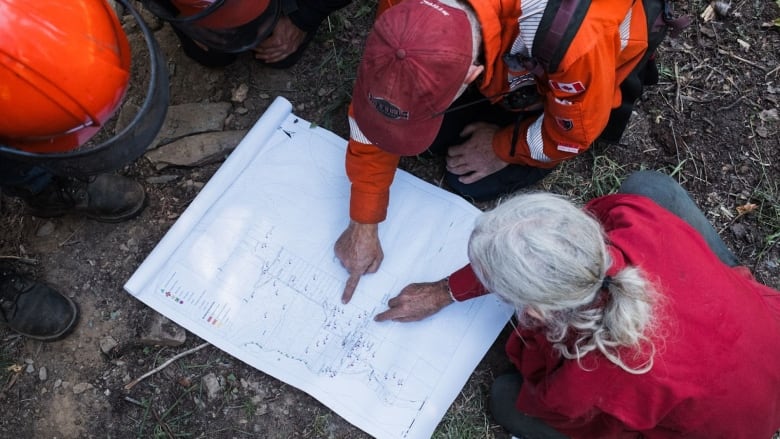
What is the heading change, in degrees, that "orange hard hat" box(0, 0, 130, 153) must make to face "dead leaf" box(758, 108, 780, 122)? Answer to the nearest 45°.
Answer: approximately 45° to its left

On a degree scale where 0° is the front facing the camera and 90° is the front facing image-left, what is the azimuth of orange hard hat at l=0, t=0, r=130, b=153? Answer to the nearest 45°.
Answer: approximately 315°

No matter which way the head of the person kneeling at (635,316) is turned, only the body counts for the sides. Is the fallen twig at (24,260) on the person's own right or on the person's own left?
on the person's own left

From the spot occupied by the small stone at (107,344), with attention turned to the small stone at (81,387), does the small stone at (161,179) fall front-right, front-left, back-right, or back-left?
back-right

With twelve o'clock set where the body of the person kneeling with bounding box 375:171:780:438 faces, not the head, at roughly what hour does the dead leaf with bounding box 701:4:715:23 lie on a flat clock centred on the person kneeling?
The dead leaf is roughly at 3 o'clock from the person kneeling.

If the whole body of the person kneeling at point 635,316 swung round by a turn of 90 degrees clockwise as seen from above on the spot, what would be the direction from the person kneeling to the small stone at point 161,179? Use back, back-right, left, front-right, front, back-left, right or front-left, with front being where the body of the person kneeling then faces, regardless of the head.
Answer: back-left

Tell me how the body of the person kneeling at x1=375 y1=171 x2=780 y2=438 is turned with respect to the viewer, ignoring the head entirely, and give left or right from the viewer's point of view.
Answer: facing away from the viewer and to the left of the viewer
